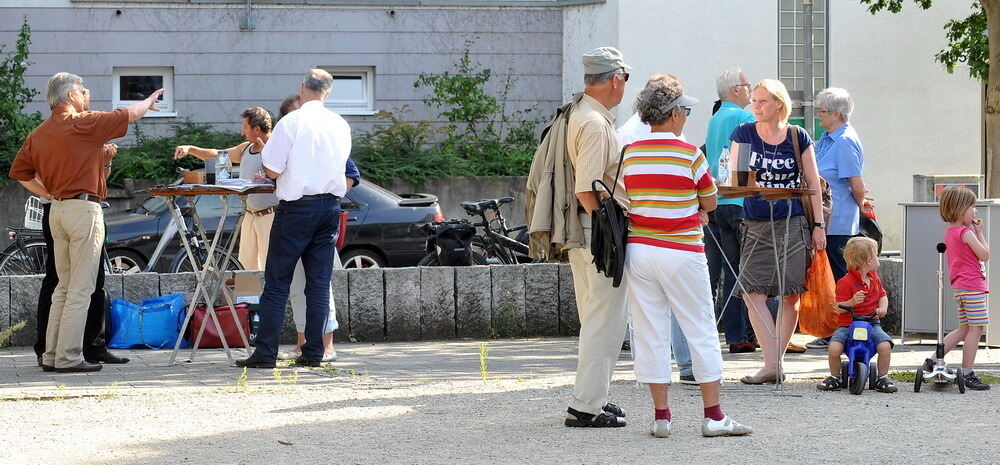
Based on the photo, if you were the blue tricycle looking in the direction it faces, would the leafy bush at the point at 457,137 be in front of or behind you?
behind

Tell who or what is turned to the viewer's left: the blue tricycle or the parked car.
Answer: the parked car

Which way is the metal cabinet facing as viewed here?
toward the camera

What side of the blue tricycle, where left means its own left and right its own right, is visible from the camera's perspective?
front

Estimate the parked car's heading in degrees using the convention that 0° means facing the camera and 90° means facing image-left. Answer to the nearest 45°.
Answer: approximately 90°

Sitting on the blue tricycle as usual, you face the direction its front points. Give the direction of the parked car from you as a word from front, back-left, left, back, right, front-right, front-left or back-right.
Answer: back-right

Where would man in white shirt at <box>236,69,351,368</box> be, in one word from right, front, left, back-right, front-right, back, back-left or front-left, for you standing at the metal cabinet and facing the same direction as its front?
front-right

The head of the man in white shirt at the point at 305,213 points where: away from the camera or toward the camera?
away from the camera

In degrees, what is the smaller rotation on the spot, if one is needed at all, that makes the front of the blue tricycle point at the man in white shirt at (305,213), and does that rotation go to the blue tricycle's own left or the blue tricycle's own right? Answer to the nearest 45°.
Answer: approximately 90° to the blue tricycle's own right
